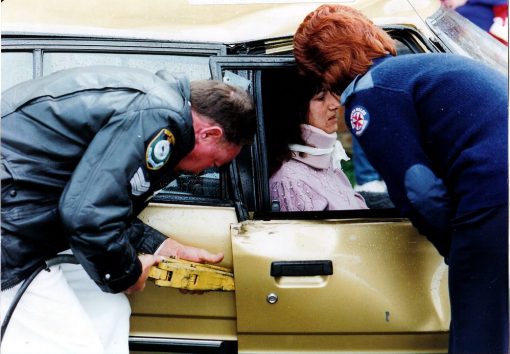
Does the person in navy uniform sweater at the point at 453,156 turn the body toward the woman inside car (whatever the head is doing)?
yes

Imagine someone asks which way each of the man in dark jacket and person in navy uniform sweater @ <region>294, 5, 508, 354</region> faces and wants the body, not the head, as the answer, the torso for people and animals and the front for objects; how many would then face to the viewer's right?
1

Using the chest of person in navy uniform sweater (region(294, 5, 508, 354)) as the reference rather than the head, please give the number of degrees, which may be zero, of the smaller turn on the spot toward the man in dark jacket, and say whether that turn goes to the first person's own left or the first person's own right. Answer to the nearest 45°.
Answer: approximately 45° to the first person's own left

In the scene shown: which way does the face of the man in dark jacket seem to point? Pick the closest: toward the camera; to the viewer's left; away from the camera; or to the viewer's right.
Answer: to the viewer's right

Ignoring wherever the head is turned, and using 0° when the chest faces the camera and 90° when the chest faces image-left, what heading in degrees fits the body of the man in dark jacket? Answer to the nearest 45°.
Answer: approximately 270°

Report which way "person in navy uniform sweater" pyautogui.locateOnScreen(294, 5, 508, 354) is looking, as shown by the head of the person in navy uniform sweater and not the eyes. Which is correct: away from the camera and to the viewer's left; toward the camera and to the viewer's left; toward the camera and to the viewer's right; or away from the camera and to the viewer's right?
away from the camera and to the viewer's left

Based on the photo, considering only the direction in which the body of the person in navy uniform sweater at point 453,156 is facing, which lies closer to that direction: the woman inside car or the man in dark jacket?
the woman inside car

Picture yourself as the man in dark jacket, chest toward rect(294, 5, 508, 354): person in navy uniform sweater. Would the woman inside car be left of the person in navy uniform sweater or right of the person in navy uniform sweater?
left

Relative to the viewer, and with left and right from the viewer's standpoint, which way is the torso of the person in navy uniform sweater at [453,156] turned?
facing away from the viewer and to the left of the viewer

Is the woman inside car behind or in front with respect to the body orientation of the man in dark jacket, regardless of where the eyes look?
in front

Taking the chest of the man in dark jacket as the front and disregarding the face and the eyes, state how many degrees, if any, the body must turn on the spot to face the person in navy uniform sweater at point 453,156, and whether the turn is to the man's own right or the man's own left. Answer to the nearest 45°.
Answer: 0° — they already face them
